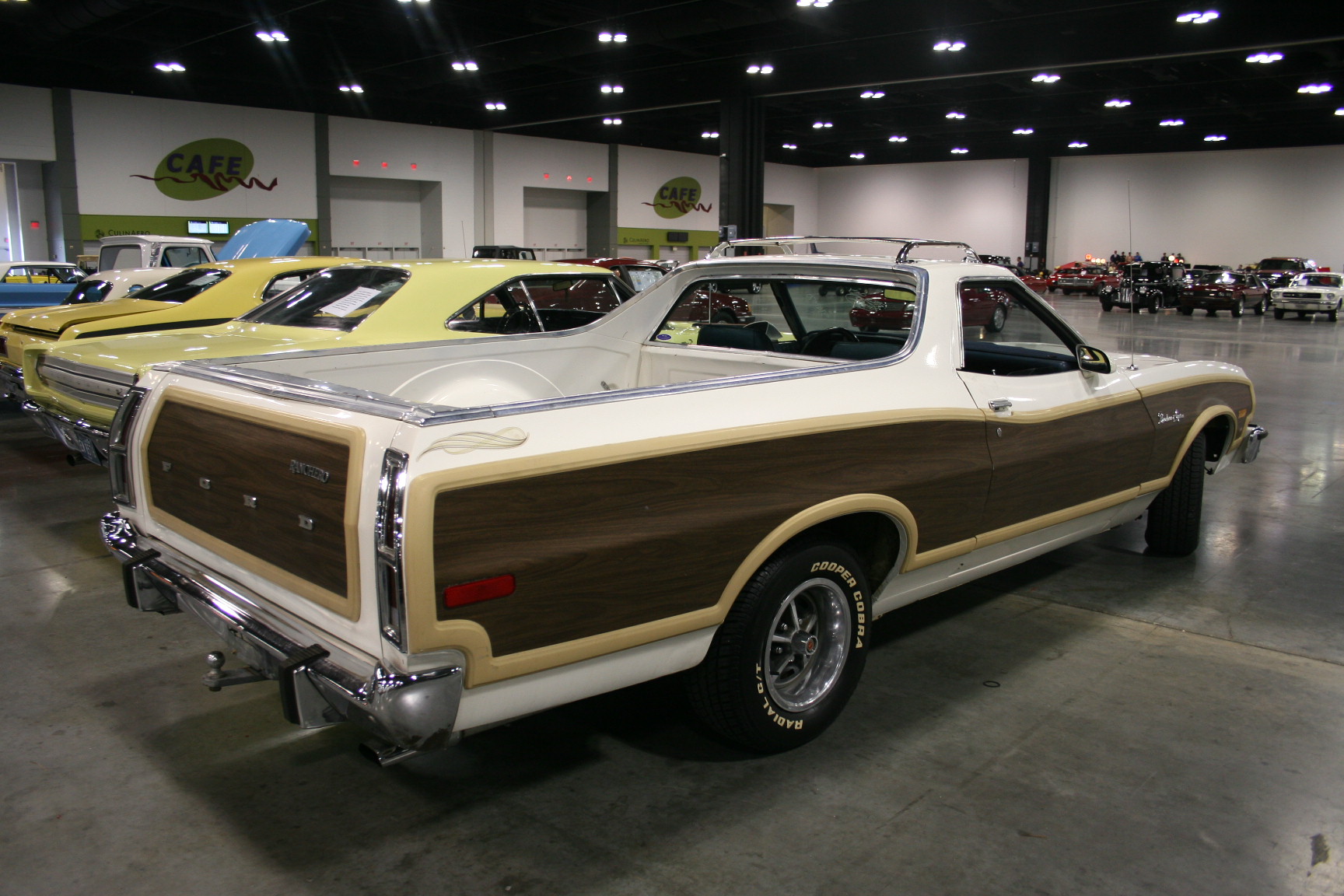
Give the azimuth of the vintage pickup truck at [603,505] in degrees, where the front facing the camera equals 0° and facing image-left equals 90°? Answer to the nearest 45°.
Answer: approximately 225°

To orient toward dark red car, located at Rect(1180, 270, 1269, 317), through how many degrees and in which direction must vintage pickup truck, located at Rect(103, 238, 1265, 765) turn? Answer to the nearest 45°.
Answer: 0° — it already faces it

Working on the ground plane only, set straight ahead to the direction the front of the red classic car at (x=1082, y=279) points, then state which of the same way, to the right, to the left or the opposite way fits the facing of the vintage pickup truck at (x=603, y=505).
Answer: the opposite way

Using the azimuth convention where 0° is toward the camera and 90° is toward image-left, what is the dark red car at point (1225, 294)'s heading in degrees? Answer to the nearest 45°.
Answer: approximately 45°

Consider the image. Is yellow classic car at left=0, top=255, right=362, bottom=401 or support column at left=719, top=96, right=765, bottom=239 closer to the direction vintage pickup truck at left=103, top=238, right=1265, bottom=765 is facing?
the support column

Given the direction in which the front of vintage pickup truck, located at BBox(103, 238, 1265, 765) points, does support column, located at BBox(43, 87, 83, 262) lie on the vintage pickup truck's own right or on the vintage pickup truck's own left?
on the vintage pickup truck's own left

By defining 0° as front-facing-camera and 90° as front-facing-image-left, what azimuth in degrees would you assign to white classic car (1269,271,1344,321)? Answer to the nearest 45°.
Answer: approximately 45°

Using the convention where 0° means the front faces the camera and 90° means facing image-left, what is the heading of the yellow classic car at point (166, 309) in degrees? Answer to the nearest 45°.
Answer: approximately 225°

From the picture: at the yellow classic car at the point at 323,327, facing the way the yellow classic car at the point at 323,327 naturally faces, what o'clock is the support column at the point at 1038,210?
The support column is roughly at 12 o'clock from the yellow classic car.

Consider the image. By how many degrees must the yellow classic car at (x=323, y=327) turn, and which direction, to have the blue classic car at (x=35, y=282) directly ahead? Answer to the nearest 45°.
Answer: approximately 45° to its left
